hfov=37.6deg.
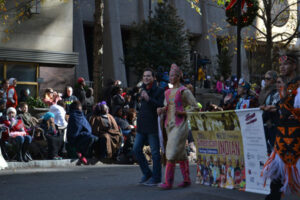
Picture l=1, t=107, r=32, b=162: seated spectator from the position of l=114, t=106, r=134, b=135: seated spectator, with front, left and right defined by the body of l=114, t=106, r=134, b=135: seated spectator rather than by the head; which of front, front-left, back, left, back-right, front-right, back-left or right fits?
right

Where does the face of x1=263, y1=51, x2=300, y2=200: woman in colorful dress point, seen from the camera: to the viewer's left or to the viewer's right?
to the viewer's left

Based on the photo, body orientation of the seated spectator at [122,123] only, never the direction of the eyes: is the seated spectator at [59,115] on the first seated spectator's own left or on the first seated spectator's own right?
on the first seated spectator's own right

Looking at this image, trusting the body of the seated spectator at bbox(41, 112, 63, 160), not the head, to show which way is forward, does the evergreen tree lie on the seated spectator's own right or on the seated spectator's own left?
on the seated spectator's own left

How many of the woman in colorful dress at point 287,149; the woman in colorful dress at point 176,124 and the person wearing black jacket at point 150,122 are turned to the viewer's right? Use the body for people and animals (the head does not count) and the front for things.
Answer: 0

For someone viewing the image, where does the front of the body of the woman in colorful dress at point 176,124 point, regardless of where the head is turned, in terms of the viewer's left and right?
facing the viewer and to the left of the viewer

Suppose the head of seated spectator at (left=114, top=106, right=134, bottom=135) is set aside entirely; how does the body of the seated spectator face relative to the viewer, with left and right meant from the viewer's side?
facing the viewer and to the right of the viewer

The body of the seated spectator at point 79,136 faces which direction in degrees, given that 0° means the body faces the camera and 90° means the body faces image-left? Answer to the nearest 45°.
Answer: approximately 315°

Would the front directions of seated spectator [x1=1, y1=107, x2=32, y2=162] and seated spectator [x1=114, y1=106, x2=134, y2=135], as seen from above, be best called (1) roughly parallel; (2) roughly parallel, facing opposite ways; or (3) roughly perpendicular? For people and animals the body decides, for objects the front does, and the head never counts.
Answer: roughly parallel

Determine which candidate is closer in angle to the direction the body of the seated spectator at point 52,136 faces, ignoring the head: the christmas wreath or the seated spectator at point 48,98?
the christmas wreath

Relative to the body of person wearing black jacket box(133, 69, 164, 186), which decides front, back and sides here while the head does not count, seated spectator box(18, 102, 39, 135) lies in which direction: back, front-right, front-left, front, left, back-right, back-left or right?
right

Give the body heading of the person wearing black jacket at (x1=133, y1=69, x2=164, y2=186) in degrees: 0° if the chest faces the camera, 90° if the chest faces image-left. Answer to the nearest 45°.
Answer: approximately 45°

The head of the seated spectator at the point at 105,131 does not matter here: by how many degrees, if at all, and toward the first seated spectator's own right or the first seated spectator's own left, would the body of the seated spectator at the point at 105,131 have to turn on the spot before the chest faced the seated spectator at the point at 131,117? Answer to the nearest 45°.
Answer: approximately 90° to the first seated spectator's own left
